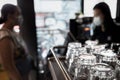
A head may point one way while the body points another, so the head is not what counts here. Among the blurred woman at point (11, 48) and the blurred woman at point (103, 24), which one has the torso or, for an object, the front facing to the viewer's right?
the blurred woman at point (11, 48)

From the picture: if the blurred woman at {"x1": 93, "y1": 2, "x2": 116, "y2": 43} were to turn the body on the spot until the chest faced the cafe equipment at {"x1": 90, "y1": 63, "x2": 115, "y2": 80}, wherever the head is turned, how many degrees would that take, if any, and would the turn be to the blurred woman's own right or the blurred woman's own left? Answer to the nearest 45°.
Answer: approximately 45° to the blurred woman's own left

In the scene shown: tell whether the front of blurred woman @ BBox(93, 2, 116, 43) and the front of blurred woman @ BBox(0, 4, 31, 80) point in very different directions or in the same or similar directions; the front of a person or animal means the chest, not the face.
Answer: very different directions

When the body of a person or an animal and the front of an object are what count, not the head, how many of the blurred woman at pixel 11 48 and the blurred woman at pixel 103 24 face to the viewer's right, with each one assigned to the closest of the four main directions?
1

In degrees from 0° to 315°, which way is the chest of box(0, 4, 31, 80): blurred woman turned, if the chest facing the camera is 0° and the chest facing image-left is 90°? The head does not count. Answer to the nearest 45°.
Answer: approximately 270°

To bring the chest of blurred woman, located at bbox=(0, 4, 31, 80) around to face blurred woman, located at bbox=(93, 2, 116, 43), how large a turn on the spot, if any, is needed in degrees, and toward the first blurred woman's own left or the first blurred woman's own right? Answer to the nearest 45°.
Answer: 0° — they already face them

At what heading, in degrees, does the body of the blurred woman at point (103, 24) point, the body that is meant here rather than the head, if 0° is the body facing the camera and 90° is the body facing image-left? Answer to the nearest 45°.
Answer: approximately 45°

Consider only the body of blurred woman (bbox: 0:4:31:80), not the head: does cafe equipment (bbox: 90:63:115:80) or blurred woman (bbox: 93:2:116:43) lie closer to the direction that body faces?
the blurred woman
